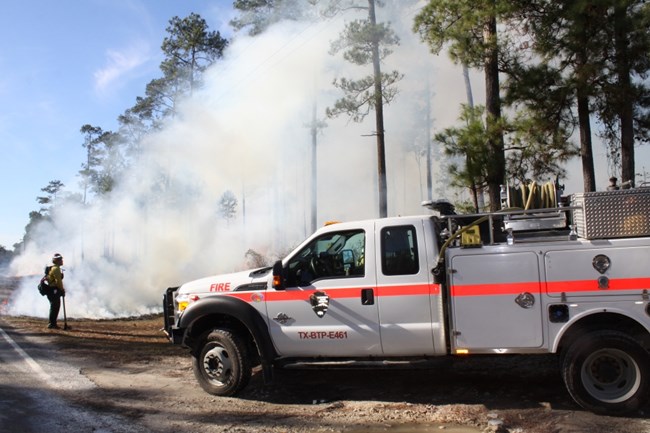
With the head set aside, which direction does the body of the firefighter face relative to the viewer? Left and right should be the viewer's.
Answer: facing to the right of the viewer

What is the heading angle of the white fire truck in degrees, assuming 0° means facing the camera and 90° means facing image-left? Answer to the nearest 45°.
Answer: approximately 90°

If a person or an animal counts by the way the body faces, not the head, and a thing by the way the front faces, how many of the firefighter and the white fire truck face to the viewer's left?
1

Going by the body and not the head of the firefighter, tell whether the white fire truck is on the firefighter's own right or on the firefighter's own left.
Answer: on the firefighter's own right

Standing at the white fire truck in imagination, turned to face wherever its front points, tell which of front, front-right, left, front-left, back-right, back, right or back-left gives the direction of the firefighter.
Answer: front-right
